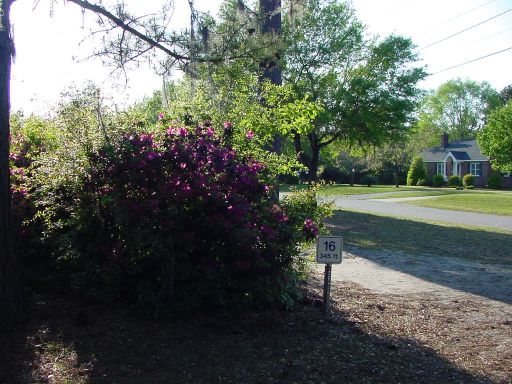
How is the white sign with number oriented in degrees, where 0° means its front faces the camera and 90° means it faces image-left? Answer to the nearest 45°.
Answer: approximately 0°

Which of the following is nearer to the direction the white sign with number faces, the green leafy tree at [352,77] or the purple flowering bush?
the purple flowering bush

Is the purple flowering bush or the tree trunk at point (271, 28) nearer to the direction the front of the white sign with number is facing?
the purple flowering bush

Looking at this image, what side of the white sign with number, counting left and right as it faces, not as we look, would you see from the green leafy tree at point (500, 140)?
back

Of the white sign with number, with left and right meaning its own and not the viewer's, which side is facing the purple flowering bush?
right

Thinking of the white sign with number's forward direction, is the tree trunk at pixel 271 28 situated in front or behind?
behind

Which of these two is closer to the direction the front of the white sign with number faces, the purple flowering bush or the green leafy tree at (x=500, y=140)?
the purple flowering bush

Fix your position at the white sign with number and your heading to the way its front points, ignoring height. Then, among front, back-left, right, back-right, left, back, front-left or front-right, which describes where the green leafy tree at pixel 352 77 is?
back
